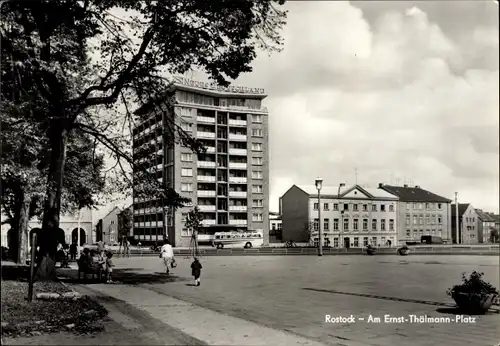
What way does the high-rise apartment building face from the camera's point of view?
toward the camera

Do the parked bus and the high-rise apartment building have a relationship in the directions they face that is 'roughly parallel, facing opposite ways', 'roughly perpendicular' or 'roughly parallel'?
roughly perpendicular

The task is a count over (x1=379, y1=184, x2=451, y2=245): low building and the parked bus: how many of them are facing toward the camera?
1

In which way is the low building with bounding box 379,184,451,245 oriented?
toward the camera

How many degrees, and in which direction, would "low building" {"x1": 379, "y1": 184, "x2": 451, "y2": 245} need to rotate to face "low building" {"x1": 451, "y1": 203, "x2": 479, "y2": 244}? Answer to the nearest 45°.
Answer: approximately 135° to its left

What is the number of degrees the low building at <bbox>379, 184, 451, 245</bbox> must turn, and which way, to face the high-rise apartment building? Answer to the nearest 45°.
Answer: approximately 45° to its right
